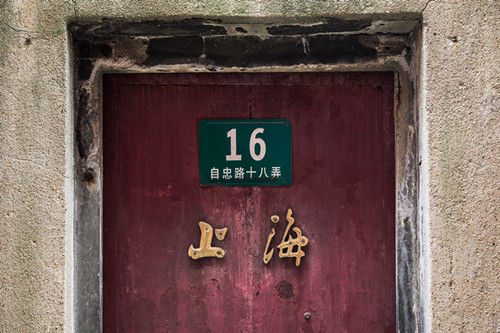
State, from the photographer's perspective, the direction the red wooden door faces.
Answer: facing the viewer

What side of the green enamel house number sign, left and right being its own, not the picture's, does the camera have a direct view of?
front
